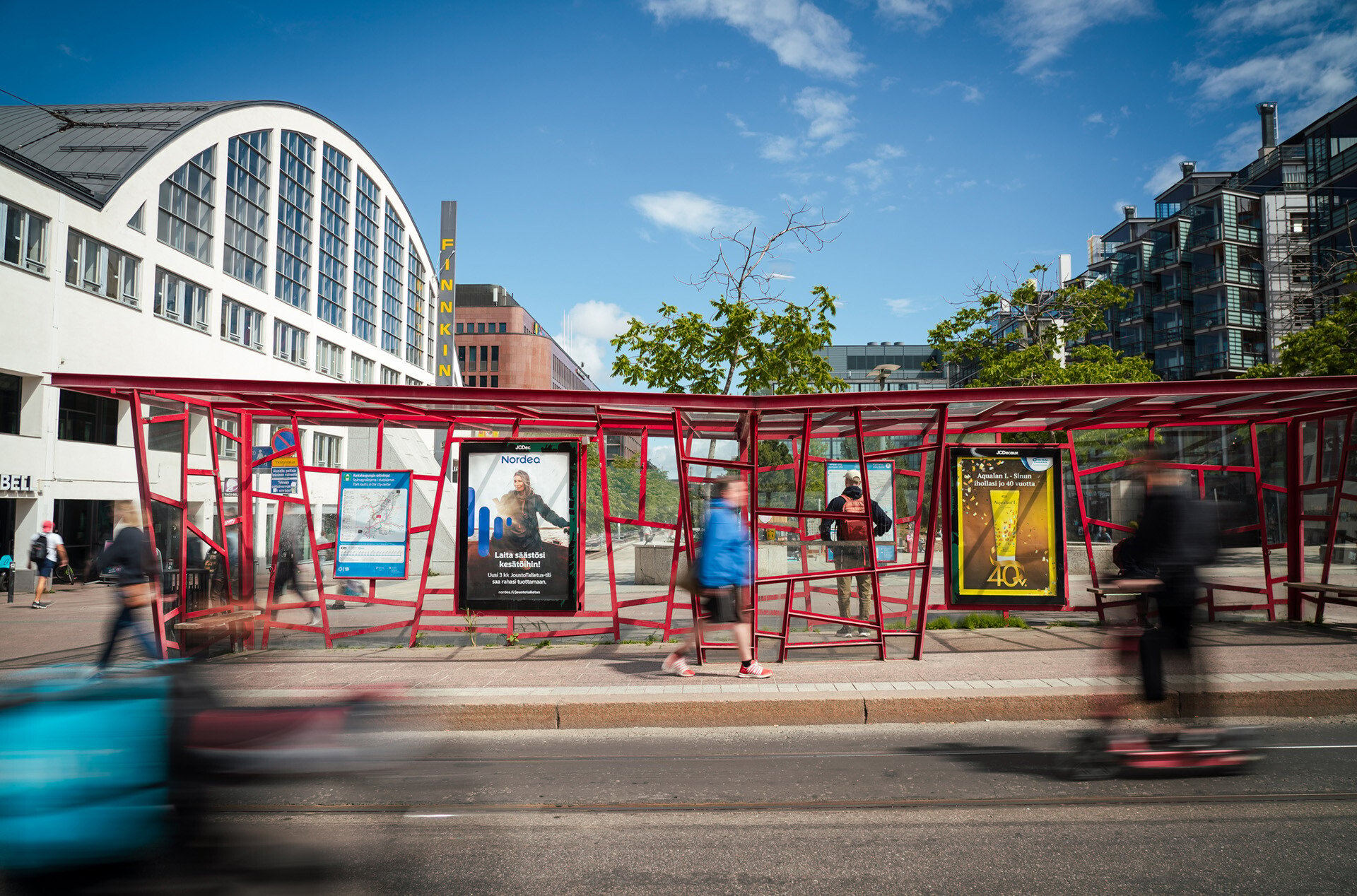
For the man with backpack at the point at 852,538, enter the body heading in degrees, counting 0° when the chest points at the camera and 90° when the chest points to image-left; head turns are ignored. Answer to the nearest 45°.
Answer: approximately 180°

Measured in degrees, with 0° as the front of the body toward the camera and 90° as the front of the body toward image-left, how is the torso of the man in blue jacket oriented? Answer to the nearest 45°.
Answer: approximately 270°

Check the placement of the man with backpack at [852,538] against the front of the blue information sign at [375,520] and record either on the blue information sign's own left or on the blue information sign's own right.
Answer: on the blue information sign's own left

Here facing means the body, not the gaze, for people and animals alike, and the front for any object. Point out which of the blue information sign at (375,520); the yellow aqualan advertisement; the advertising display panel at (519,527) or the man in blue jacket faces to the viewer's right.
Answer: the man in blue jacket

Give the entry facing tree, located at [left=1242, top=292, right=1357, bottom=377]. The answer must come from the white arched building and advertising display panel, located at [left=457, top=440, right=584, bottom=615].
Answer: the white arched building

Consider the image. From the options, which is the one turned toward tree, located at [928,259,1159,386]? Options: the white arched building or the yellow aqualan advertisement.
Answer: the white arched building

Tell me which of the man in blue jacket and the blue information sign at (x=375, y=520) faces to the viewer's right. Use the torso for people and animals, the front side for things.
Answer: the man in blue jacket

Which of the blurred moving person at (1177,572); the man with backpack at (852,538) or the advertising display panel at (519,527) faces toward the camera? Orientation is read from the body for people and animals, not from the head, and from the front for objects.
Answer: the advertising display panel

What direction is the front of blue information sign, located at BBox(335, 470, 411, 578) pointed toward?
toward the camera

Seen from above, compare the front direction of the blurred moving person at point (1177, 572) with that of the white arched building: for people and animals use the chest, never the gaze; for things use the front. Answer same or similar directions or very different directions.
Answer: very different directions

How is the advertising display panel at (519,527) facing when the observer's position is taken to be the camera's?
facing the viewer

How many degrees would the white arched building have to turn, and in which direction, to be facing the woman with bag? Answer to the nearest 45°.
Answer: approximately 45° to its right

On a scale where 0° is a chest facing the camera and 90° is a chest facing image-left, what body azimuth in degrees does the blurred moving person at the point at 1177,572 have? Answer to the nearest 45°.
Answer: approximately 90°

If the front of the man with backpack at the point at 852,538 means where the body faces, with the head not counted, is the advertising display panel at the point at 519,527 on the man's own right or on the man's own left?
on the man's own left

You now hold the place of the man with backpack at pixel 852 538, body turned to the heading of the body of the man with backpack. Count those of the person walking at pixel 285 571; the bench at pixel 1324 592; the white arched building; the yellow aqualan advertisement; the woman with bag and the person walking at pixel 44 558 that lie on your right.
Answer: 2
